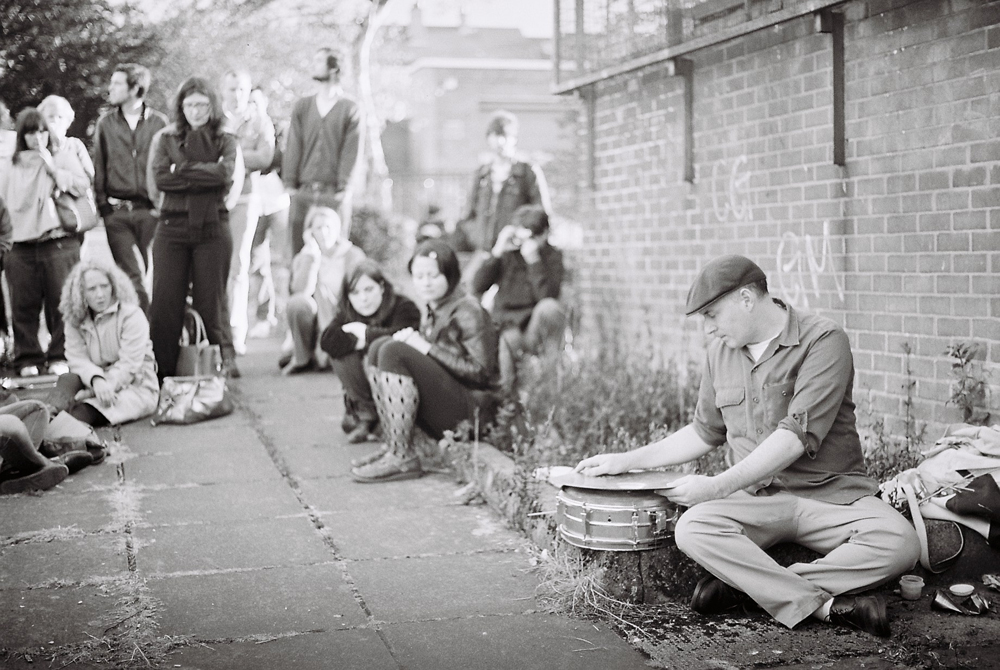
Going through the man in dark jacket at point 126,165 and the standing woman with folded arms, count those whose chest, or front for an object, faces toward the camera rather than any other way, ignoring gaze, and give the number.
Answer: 2

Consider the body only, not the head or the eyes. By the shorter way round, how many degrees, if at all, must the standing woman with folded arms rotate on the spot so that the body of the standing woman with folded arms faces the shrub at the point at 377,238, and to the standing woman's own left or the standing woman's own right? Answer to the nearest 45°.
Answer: approximately 180°

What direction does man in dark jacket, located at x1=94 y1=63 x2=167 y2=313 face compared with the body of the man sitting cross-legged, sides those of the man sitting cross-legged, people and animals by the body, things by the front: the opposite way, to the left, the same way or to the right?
to the left

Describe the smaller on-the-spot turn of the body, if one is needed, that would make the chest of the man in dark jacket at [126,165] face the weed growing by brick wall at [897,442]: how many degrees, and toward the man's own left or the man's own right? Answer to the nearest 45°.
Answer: approximately 45° to the man's own left

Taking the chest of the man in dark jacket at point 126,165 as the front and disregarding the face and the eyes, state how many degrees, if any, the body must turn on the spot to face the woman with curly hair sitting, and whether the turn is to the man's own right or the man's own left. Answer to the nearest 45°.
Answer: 0° — they already face them

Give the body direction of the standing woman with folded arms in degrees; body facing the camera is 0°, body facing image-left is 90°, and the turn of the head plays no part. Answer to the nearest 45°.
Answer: approximately 0°

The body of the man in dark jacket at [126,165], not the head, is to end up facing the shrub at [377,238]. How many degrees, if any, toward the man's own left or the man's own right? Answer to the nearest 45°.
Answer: approximately 135° to the man's own left

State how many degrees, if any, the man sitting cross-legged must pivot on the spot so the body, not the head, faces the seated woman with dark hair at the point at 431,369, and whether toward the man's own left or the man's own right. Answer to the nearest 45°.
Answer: approximately 90° to the man's own right

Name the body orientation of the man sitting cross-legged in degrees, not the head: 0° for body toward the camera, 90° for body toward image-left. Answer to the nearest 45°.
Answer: approximately 45°

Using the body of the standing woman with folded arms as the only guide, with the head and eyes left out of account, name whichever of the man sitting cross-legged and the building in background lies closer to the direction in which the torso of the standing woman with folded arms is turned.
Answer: the man sitting cross-legged

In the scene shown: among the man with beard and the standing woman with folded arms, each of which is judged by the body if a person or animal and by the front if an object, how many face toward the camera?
2
